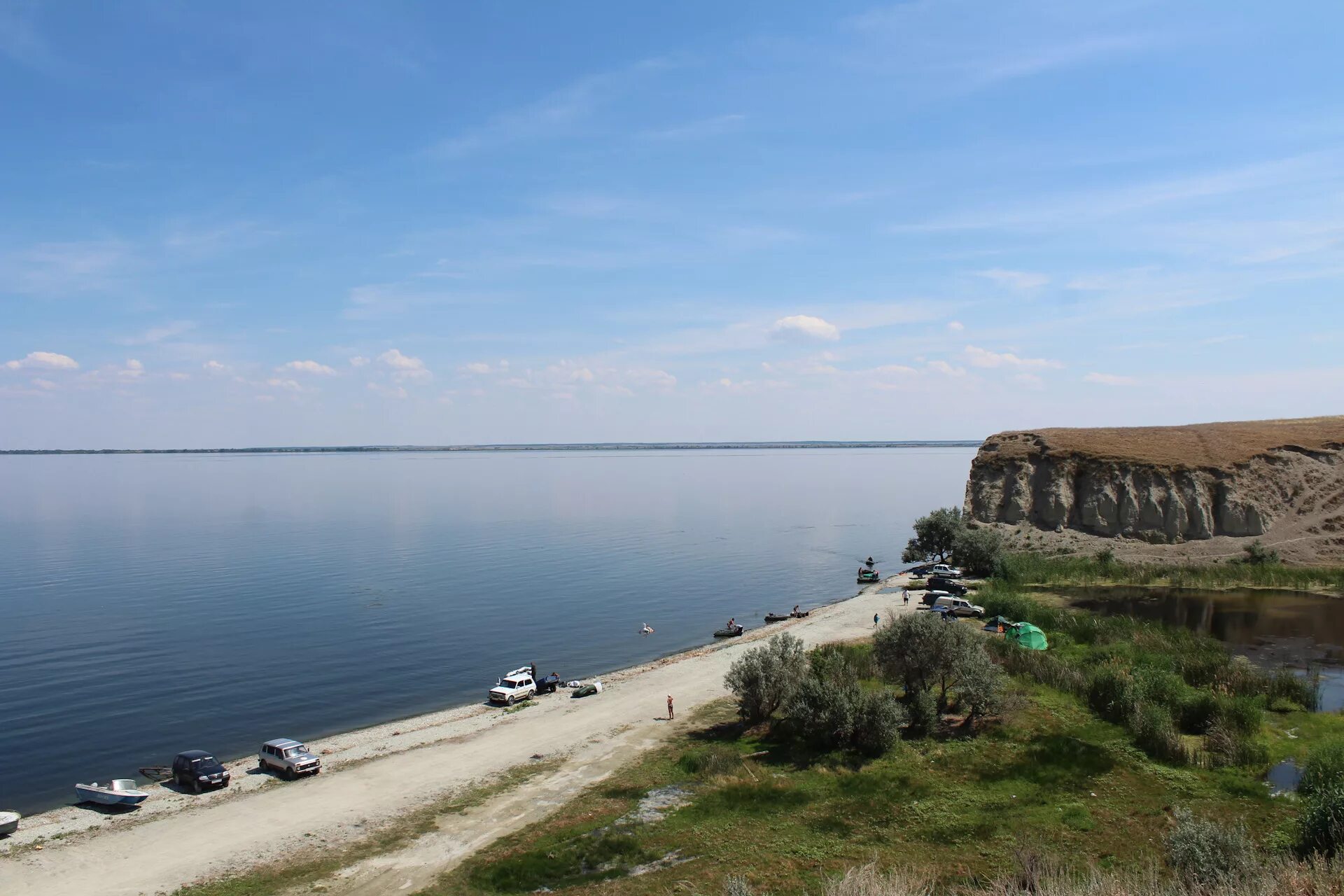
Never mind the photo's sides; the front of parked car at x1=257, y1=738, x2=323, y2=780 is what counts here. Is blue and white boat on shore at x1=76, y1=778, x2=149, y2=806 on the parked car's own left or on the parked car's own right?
on the parked car's own right

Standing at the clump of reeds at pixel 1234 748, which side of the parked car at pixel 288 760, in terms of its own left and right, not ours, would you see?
front

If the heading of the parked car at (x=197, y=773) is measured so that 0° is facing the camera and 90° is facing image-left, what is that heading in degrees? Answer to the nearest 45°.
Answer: approximately 315°

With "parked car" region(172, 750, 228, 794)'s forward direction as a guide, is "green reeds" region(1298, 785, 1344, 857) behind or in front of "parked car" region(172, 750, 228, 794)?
in front

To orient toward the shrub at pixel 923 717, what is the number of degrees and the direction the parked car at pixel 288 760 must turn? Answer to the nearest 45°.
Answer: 0° — it already faces it

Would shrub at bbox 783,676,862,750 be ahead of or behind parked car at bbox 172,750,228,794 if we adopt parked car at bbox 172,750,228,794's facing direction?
ahead

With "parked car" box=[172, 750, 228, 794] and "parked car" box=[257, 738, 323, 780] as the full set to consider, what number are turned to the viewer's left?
0

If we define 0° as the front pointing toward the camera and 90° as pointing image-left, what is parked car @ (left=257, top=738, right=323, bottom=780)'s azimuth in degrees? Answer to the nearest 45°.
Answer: approximately 315°

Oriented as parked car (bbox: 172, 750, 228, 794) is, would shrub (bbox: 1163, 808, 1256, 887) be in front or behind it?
in front

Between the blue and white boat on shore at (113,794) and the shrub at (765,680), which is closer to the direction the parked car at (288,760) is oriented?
the shrub

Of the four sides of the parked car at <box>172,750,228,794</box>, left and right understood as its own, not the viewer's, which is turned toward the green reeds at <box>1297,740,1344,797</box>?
front
